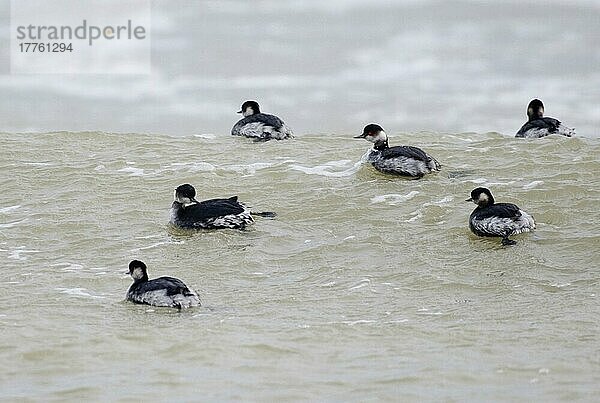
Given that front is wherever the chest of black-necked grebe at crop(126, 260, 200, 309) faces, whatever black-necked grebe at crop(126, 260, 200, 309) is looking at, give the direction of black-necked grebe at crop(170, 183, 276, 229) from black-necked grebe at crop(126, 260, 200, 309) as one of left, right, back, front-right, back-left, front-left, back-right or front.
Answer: right

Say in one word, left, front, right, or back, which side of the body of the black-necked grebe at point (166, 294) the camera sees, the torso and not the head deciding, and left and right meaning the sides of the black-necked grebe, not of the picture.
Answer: left

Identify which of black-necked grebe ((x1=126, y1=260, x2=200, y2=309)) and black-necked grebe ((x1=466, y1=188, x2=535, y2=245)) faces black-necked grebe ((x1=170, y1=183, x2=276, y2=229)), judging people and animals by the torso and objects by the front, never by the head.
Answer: black-necked grebe ((x1=466, y1=188, x2=535, y2=245))

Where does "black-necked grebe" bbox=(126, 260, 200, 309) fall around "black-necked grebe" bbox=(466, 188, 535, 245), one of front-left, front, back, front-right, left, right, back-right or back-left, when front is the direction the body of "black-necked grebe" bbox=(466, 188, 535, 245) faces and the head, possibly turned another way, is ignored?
front-left

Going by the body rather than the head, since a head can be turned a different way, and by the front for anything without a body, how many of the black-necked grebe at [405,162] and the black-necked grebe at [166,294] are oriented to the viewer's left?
2

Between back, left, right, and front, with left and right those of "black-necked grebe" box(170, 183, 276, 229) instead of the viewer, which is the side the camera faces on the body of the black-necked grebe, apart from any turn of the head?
left

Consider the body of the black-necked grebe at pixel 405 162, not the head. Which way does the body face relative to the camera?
to the viewer's left

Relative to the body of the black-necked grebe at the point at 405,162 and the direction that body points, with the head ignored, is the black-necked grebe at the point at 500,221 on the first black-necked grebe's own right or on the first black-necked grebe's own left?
on the first black-necked grebe's own left

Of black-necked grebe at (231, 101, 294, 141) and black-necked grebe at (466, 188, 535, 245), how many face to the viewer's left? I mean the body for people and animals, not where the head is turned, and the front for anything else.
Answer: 2

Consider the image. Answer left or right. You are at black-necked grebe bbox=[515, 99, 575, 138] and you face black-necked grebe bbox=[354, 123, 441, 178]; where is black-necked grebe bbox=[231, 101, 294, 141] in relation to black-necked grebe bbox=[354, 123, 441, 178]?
right

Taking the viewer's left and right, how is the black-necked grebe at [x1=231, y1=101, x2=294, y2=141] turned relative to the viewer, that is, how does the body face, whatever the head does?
facing to the left of the viewer

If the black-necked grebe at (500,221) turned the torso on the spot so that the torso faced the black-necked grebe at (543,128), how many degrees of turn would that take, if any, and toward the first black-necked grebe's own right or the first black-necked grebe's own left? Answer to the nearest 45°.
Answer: approximately 90° to the first black-necked grebe's own right

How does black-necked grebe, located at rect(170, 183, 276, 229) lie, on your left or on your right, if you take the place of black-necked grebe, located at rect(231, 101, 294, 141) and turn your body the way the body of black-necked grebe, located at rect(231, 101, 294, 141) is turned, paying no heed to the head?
on your left
